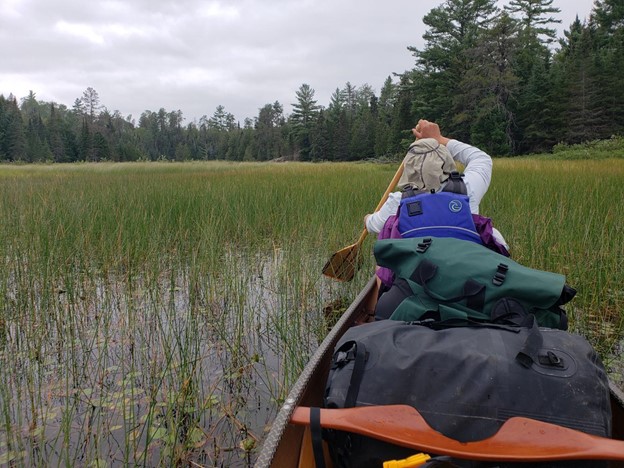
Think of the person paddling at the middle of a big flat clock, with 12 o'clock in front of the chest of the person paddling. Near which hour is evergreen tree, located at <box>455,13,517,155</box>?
The evergreen tree is roughly at 12 o'clock from the person paddling.

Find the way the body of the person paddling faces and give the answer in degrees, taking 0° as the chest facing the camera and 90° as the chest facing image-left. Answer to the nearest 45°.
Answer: approximately 180°

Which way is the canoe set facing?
away from the camera

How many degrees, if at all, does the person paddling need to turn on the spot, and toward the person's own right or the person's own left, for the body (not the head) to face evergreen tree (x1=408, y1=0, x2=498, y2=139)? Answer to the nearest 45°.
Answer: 0° — they already face it

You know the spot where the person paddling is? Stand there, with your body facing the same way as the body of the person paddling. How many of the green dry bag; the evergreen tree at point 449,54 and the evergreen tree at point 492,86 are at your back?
1

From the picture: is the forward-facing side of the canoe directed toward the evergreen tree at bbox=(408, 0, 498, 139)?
yes

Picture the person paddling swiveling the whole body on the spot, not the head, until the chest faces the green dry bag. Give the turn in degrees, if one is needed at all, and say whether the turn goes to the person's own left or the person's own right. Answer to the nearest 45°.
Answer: approximately 180°

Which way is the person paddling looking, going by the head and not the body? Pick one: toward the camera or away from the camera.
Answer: away from the camera
